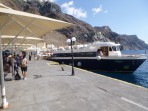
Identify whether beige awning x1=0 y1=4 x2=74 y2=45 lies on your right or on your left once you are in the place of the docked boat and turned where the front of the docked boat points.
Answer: on your right

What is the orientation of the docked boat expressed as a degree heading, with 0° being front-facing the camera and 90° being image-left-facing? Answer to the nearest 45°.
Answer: approximately 315°
